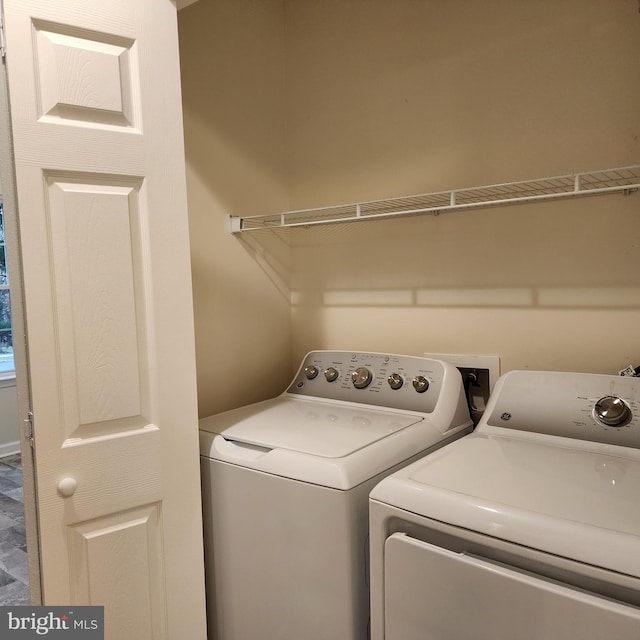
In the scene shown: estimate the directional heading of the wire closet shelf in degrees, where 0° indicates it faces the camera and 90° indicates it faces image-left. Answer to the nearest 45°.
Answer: approximately 45°

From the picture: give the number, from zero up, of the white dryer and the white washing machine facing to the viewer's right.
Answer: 0

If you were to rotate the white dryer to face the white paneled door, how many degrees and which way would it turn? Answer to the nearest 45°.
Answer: approximately 45° to its right

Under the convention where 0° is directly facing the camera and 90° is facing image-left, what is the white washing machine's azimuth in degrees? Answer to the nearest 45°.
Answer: approximately 45°
